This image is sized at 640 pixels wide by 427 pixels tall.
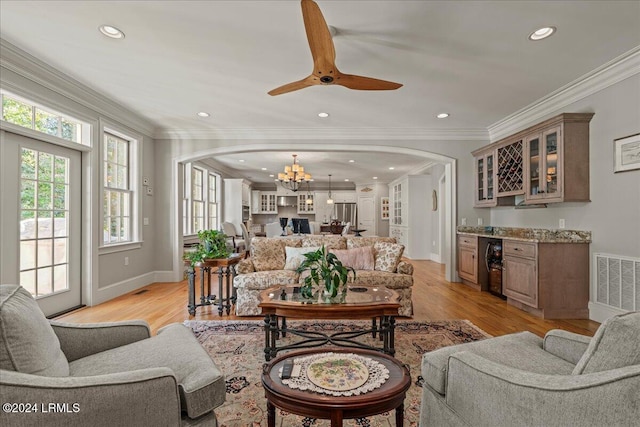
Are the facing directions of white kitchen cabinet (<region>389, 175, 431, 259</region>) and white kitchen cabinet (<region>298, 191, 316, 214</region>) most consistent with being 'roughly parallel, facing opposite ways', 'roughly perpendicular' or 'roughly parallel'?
roughly perpendicular

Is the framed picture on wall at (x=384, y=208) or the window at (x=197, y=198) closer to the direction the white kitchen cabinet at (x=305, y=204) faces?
the window

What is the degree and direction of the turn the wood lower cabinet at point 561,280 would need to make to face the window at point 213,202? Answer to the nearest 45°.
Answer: approximately 45° to its right

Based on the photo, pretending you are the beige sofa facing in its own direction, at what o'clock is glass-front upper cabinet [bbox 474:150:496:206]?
The glass-front upper cabinet is roughly at 8 o'clock from the beige sofa.

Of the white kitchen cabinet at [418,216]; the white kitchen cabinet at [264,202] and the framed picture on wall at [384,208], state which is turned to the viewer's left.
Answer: the white kitchen cabinet at [418,216]

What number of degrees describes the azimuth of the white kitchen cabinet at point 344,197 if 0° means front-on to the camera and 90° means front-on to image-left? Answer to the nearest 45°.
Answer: approximately 0°

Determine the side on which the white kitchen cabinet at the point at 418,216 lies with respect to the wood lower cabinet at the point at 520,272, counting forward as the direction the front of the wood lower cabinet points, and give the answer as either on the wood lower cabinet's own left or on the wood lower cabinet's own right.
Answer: on the wood lower cabinet's own right

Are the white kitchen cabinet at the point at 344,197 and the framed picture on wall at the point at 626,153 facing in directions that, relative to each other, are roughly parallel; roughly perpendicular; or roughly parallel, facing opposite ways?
roughly perpendicular
